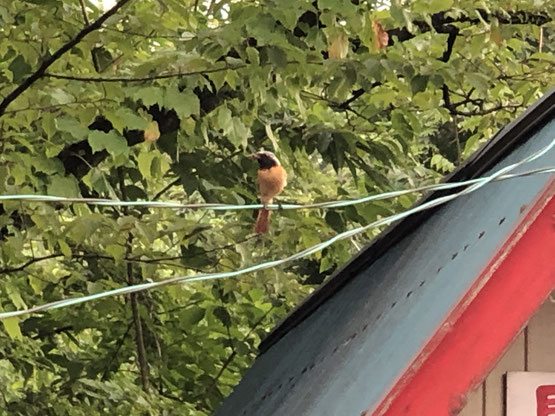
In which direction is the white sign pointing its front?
toward the camera
